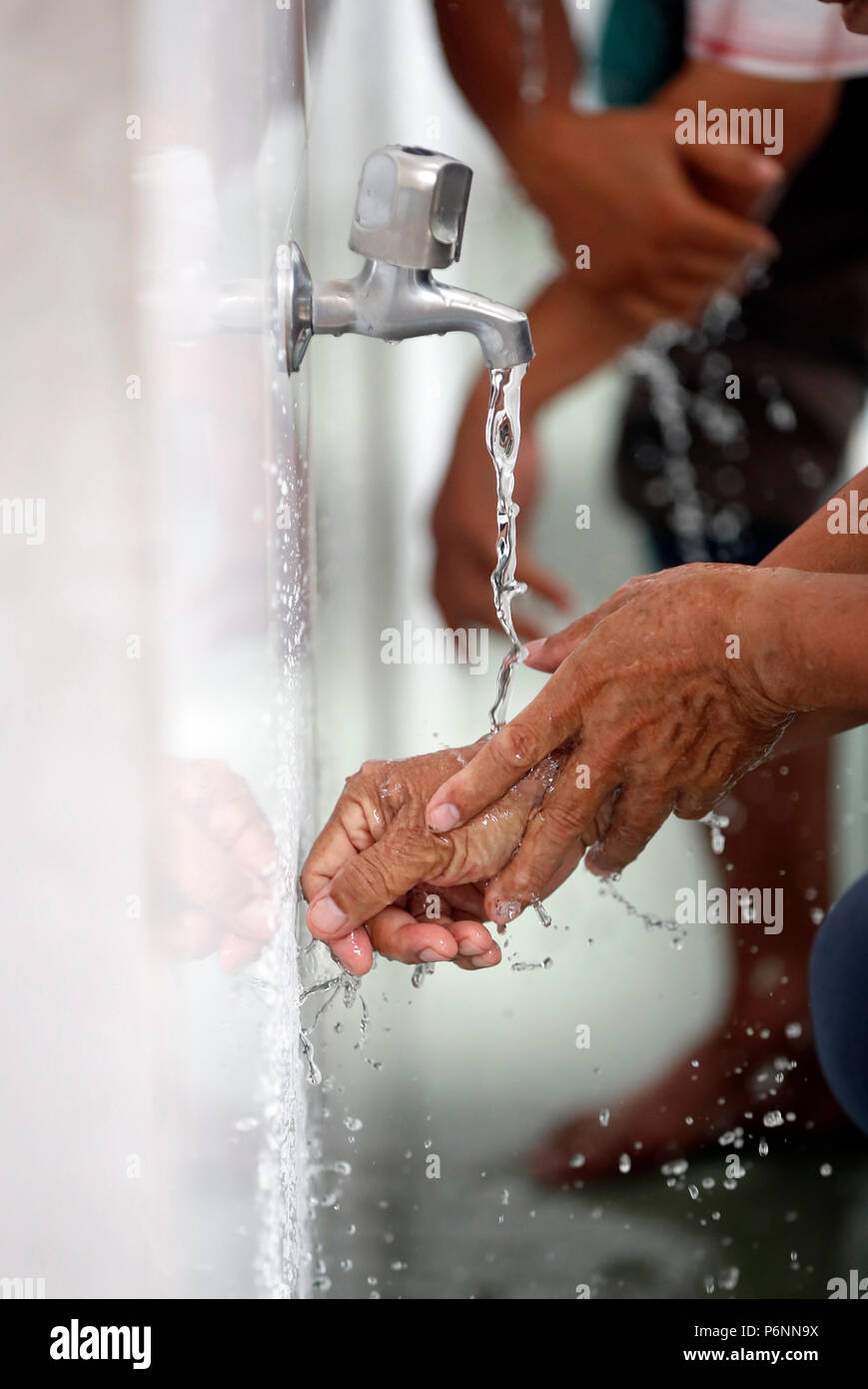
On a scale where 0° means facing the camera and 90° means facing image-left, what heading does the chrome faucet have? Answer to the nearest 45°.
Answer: approximately 270°
